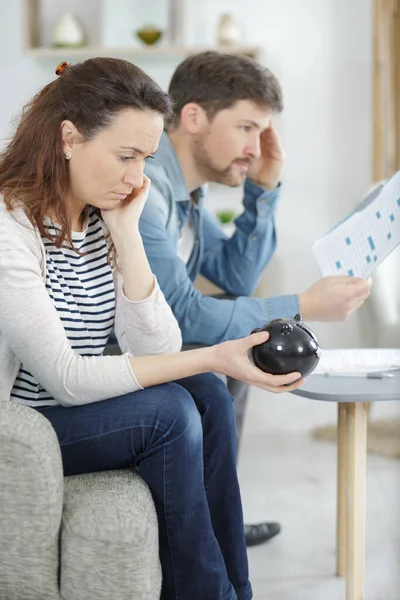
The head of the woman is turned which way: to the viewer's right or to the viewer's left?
to the viewer's right

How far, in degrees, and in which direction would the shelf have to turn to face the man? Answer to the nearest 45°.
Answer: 0° — it already faces them

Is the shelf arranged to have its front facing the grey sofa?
yes

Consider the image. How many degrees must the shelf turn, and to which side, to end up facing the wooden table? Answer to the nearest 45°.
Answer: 0° — it already faces it

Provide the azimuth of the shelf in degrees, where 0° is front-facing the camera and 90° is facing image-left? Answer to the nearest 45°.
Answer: approximately 0°

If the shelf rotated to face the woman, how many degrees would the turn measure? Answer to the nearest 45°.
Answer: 0° — it already faces them
